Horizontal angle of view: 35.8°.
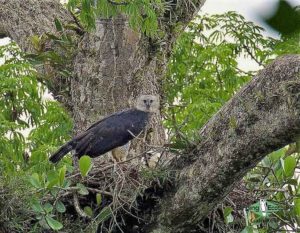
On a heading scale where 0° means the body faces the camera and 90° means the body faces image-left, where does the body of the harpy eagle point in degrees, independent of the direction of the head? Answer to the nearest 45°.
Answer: approximately 270°
